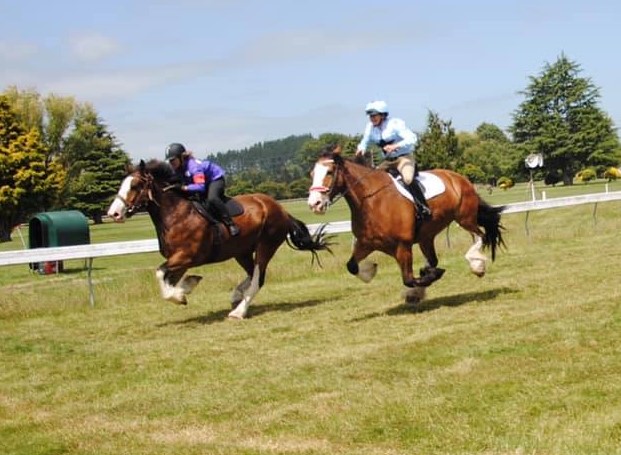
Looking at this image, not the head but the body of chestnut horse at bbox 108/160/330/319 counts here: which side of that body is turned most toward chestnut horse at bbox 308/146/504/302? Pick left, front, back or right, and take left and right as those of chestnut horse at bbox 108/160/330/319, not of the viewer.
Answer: back

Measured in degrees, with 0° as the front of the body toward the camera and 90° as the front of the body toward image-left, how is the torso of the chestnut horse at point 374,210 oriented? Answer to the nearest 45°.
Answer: approximately 45°

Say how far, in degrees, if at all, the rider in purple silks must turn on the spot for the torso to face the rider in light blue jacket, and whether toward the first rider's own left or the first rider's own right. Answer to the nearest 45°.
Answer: approximately 180°

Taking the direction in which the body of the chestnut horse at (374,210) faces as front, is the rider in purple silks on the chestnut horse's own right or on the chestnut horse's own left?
on the chestnut horse's own right

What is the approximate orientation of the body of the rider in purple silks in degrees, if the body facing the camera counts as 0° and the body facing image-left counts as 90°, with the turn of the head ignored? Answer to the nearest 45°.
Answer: approximately 90°

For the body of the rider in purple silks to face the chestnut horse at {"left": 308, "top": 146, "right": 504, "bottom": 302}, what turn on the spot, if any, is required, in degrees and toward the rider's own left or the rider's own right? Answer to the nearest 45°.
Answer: approximately 135° to the rider's own left

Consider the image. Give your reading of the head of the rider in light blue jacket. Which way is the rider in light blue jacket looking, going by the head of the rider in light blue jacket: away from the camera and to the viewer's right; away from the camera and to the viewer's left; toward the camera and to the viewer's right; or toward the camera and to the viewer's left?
toward the camera and to the viewer's left

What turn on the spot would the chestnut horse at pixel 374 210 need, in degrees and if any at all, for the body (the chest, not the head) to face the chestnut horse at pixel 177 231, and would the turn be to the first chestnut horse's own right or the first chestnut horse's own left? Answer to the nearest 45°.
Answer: approximately 45° to the first chestnut horse's own right

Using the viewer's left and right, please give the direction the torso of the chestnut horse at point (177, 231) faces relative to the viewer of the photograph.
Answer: facing to the left of the viewer

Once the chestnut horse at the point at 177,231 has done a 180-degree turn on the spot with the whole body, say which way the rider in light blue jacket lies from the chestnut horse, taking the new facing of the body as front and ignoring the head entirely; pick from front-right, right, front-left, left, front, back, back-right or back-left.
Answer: front

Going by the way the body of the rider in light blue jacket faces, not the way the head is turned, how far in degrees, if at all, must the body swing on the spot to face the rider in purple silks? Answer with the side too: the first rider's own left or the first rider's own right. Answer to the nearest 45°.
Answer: approximately 45° to the first rider's own right
